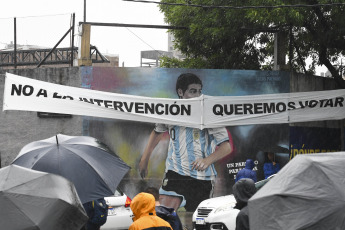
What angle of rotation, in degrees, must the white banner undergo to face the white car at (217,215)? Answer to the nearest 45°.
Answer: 0° — it already faces it

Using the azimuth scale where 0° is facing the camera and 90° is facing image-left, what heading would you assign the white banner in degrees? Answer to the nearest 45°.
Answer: approximately 0°

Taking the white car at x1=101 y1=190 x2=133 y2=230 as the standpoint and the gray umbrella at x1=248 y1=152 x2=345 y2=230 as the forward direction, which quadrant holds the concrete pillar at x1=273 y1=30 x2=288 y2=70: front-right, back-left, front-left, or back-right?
back-left

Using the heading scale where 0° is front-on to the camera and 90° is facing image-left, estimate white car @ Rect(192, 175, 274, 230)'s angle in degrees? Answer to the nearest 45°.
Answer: approximately 45°

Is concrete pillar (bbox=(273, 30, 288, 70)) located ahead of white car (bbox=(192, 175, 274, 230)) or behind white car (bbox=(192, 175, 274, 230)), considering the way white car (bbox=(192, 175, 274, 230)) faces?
behind

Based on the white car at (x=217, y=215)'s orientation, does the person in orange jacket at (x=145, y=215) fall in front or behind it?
in front

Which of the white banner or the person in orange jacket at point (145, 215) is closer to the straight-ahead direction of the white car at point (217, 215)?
the person in orange jacket

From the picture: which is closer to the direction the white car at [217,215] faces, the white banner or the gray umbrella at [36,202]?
the gray umbrella
